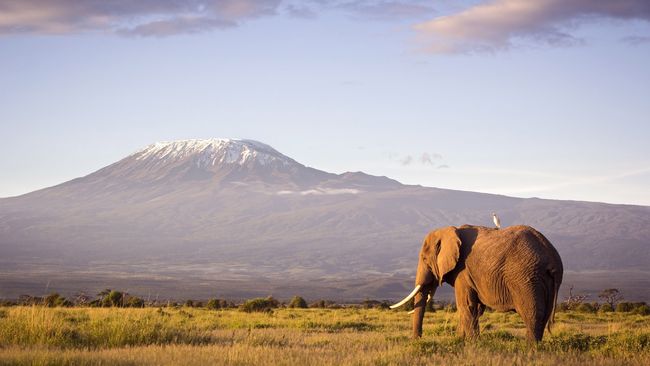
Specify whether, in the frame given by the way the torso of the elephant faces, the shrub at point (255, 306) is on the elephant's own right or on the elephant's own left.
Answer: on the elephant's own right

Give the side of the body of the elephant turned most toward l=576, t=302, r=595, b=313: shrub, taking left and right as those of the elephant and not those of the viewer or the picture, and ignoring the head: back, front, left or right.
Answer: right

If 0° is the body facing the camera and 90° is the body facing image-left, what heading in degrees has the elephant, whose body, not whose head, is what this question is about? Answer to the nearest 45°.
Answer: approximately 90°
